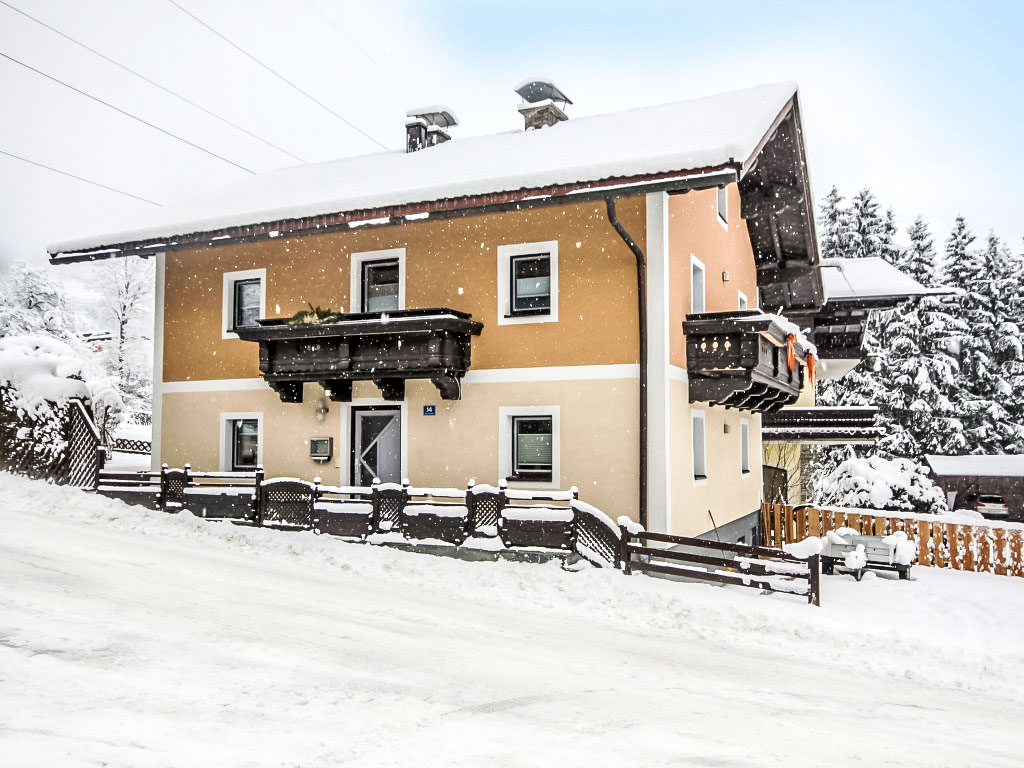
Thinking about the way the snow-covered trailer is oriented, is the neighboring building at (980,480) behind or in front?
behind

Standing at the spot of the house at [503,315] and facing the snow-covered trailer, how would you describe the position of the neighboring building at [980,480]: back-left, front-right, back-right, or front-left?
front-left

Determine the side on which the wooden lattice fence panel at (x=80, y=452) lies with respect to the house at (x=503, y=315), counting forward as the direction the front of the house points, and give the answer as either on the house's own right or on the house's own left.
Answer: on the house's own right

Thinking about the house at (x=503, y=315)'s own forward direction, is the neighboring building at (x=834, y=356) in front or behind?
behind

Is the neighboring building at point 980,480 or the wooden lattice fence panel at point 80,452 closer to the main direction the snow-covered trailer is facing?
the wooden lattice fence panel

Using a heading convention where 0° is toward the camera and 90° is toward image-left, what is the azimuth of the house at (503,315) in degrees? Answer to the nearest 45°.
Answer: approximately 45°

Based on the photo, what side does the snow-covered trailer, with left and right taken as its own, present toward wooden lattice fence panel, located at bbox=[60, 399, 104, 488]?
right

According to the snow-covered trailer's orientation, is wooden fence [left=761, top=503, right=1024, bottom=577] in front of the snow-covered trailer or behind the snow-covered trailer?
behind

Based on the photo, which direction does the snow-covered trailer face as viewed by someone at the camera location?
facing the viewer

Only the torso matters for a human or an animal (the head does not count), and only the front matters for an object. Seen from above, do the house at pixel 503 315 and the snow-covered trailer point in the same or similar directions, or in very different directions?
same or similar directions
